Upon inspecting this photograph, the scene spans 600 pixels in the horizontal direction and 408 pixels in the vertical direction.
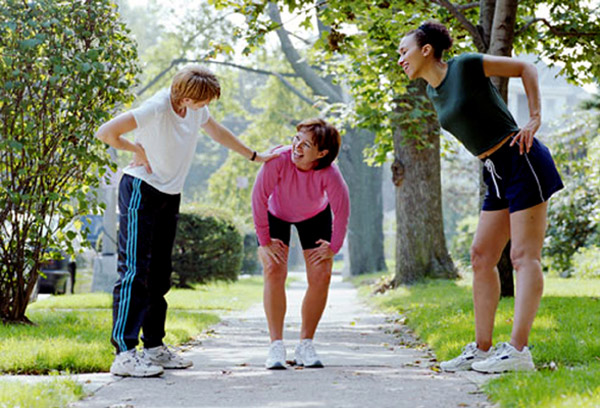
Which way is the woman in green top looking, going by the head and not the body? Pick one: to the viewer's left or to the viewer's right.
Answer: to the viewer's left

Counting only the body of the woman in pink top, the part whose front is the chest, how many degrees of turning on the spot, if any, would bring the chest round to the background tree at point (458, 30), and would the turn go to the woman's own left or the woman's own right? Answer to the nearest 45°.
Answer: approximately 180°

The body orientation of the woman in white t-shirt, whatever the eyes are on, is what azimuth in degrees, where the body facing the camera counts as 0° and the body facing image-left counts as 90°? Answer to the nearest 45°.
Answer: approximately 315°

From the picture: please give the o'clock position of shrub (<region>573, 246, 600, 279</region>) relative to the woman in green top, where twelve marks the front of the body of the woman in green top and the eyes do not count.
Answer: The shrub is roughly at 5 o'clock from the woman in green top.

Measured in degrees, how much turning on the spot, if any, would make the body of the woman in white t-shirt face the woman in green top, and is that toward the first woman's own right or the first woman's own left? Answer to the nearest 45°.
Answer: approximately 45° to the first woman's own left

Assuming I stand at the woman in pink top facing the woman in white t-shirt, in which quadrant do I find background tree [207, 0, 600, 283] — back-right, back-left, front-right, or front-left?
back-right

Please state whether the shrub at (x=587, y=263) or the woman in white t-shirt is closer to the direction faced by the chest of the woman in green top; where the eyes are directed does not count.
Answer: the woman in white t-shirt

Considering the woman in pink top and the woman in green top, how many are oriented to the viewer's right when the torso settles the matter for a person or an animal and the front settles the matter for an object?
0

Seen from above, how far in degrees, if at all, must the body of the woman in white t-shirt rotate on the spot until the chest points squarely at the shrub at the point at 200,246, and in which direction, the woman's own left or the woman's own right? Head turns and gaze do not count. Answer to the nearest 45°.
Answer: approximately 135° to the woman's own left

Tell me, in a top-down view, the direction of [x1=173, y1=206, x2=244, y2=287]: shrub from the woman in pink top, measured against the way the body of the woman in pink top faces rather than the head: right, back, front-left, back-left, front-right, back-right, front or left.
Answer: back

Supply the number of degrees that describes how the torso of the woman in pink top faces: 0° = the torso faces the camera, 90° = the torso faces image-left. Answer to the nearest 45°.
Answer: approximately 0°

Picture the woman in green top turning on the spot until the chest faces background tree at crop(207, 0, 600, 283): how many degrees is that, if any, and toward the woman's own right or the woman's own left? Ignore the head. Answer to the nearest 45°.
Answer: approximately 135° to the woman's own right
